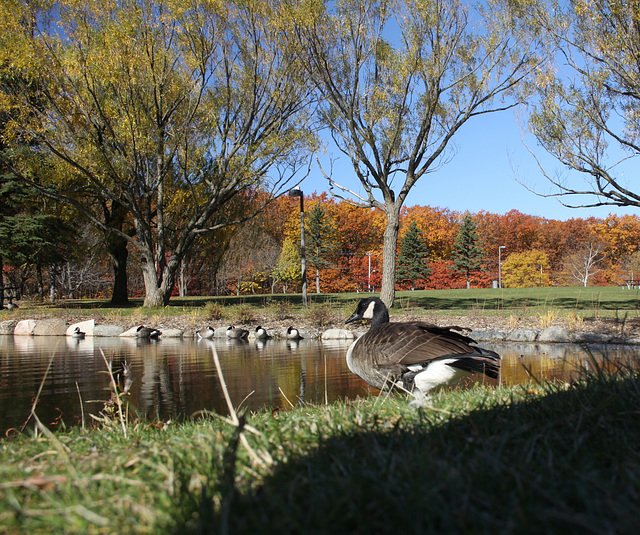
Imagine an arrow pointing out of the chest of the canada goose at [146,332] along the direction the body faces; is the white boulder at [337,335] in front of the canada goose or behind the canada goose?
behind

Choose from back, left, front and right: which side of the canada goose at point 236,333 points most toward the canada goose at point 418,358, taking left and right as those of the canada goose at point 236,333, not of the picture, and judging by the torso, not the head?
left

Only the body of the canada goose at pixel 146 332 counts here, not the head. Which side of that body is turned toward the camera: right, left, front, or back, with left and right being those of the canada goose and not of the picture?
left

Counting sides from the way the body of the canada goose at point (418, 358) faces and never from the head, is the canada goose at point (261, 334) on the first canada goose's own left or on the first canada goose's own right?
on the first canada goose's own right

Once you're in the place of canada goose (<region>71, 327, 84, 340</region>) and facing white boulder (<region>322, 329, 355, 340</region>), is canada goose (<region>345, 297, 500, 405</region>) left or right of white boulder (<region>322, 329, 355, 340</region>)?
right

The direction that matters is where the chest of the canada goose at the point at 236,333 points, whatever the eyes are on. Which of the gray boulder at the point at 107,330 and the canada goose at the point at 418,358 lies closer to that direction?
the gray boulder

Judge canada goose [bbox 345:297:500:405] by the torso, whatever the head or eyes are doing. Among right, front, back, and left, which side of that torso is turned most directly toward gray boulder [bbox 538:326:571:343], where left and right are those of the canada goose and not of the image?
right

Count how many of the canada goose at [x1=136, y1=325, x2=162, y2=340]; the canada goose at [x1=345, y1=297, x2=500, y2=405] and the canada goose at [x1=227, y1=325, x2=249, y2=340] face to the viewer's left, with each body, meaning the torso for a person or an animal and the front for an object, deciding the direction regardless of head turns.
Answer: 3

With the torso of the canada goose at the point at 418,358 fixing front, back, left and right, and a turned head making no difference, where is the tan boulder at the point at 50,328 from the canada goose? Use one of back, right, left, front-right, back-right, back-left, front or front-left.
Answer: front-right

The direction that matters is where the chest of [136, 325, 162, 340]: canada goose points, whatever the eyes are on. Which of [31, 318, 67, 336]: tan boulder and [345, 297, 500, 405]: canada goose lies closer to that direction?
the tan boulder

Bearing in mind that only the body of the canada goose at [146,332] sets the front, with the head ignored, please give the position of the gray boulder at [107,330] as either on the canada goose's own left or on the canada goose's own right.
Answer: on the canada goose's own right

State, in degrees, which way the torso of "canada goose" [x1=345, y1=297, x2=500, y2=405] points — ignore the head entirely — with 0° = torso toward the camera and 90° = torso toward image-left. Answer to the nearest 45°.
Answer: approximately 90°

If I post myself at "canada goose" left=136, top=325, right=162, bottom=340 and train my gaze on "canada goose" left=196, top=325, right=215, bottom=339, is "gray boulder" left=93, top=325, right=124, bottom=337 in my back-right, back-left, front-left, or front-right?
back-left

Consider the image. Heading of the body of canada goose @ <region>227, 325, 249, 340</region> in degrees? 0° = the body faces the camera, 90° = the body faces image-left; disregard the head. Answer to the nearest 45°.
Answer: approximately 90°
